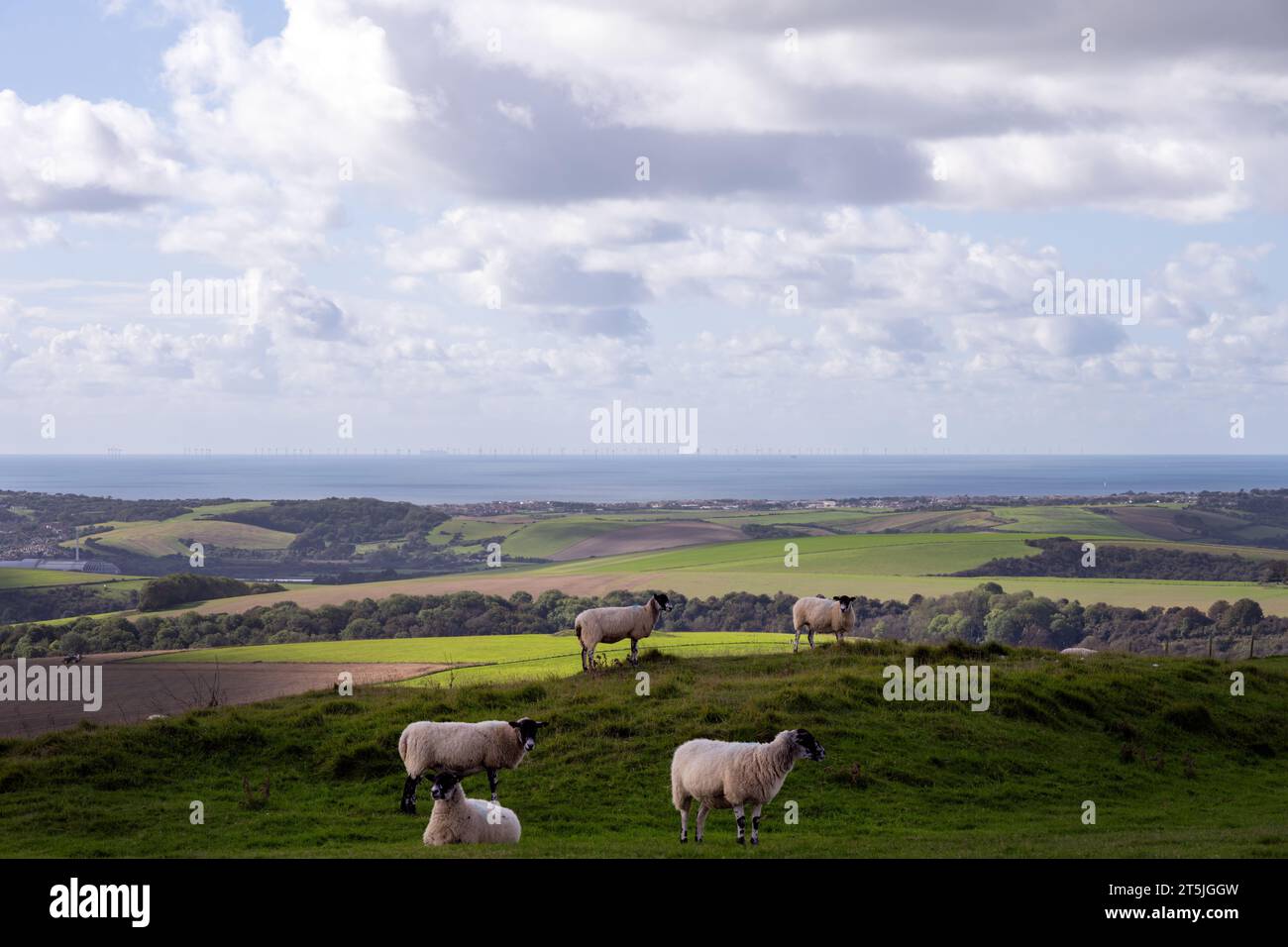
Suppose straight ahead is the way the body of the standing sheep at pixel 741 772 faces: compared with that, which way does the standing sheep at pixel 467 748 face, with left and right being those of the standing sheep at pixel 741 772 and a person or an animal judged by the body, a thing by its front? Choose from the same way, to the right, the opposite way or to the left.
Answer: the same way

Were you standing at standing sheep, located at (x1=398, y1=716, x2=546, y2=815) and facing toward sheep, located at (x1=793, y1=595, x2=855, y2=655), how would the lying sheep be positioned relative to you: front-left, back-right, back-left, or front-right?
back-right

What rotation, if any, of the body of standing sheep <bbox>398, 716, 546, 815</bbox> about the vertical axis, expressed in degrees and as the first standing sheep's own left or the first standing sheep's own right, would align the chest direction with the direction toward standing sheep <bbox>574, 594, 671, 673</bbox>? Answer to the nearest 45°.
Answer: approximately 90° to the first standing sheep's own left

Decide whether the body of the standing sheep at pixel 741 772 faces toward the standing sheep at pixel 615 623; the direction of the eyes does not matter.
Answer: no

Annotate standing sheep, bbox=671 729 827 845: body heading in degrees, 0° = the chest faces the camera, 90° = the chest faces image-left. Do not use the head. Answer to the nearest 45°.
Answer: approximately 270°

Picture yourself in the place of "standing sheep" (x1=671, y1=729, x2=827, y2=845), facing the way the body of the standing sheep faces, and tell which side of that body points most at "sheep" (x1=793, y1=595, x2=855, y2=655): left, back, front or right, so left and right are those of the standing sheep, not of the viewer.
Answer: left

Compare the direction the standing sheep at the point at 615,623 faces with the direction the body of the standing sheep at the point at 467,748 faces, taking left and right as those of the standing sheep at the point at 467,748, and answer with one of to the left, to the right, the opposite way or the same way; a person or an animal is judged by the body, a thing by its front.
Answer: the same way

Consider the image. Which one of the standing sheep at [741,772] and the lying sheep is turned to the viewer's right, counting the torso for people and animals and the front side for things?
the standing sheep

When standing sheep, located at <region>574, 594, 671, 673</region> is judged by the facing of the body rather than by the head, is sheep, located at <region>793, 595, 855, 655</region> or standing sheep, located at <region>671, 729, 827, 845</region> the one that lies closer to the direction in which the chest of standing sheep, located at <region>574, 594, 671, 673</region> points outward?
the sheep

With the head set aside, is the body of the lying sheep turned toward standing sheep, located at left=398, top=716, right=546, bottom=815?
no

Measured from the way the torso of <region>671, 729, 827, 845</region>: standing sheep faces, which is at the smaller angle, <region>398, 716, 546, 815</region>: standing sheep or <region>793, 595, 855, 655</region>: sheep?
the sheep

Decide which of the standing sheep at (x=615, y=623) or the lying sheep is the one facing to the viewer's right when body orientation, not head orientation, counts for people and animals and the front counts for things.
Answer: the standing sheep

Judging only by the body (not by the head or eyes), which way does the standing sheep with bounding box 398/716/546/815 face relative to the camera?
to the viewer's right

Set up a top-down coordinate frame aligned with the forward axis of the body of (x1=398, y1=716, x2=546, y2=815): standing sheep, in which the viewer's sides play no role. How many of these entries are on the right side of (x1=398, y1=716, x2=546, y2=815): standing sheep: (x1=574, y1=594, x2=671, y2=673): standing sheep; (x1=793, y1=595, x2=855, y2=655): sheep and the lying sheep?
1

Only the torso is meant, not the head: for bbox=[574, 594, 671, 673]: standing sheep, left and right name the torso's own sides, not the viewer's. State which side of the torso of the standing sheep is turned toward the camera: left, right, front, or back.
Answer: right

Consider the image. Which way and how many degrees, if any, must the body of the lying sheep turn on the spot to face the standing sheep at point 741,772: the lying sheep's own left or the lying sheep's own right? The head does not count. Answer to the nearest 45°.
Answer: approximately 135° to the lying sheep's own left

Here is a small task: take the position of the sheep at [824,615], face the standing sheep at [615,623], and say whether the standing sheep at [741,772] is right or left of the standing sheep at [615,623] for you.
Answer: left

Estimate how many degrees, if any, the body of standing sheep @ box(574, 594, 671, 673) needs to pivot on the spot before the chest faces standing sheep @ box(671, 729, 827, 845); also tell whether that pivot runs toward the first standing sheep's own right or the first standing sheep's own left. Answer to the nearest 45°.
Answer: approximately 90° to the first standing sheep's own right

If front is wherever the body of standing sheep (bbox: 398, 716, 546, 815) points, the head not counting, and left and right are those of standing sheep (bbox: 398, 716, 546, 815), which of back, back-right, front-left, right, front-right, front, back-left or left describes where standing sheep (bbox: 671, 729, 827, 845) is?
front-right
